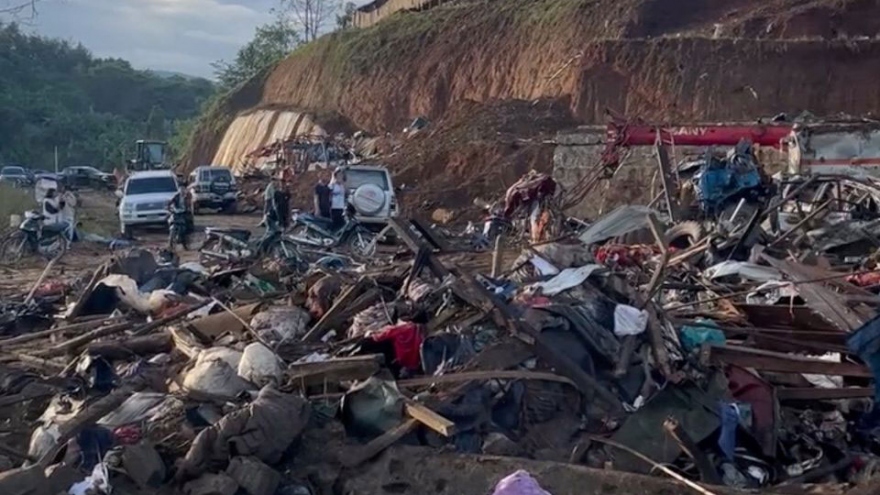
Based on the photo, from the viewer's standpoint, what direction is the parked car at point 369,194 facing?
away from the camera

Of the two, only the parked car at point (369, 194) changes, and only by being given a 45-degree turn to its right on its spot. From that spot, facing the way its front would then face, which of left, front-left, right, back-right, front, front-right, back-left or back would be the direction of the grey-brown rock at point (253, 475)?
back-right

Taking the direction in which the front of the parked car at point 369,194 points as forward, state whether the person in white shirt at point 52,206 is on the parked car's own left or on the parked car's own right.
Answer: on the parked car's own left

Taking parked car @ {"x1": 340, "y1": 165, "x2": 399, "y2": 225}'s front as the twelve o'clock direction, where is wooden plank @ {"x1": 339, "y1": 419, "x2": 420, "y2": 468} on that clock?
The wooden plank is roughly at 6 o'clock from the parked car.

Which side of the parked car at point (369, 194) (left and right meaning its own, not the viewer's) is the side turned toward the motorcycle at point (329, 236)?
back

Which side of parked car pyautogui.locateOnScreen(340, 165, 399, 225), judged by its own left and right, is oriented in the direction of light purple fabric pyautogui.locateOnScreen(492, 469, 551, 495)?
back

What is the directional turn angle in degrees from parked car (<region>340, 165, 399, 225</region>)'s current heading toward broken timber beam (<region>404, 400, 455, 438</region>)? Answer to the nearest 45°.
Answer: approximately 180°

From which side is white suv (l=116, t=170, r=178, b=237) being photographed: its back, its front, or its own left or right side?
front

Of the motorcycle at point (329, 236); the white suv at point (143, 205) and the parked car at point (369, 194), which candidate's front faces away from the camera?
the parked car
